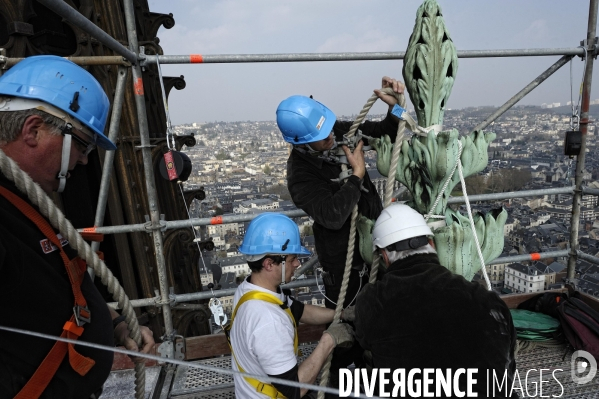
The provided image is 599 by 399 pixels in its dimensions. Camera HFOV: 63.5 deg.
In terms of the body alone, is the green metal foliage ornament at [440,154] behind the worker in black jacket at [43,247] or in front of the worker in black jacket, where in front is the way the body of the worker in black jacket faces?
in front

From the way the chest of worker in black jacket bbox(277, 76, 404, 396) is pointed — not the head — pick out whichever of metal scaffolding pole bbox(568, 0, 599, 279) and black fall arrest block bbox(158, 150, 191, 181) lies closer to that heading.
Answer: the metal scaffolding pole

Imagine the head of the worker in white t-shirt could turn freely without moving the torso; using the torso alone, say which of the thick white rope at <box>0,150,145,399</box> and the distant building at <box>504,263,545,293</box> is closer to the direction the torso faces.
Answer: the distant building

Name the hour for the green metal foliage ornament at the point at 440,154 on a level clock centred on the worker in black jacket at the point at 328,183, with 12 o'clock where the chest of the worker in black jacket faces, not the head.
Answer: The green metal foliage ornament is roughly at 1 o'clock from the worker in black jacket.

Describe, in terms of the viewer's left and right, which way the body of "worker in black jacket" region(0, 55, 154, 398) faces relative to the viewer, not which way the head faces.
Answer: facing to the right of the viewer

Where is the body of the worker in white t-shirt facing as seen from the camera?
to the viewer's right

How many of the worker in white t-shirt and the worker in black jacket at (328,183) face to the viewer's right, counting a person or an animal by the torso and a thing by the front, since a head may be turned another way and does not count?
2

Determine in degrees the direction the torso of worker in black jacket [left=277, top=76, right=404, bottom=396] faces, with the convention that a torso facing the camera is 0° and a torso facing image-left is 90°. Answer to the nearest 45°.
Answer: approximately 270°

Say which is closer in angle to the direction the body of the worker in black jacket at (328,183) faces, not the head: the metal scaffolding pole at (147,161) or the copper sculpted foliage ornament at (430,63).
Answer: the copper sculpted foliage ornament

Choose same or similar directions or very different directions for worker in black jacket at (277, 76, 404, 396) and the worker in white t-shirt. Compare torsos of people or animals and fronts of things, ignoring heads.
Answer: same or similar directions

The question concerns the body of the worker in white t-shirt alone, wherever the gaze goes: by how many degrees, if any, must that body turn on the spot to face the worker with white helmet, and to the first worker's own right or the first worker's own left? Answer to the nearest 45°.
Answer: approximately 45° to the first worker's own right
